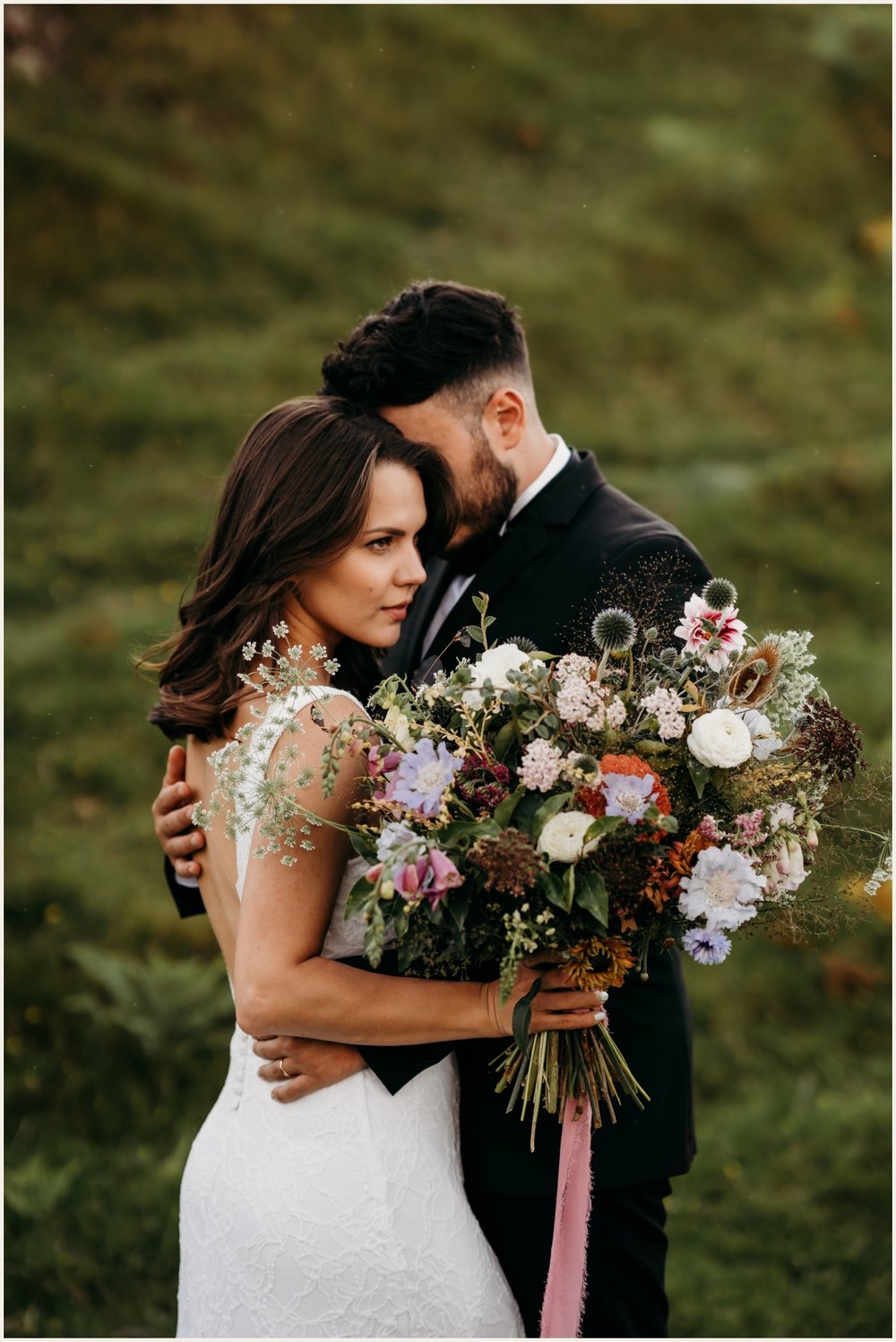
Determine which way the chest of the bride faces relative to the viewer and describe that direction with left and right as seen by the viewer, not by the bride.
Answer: facing to the right of the viewer
